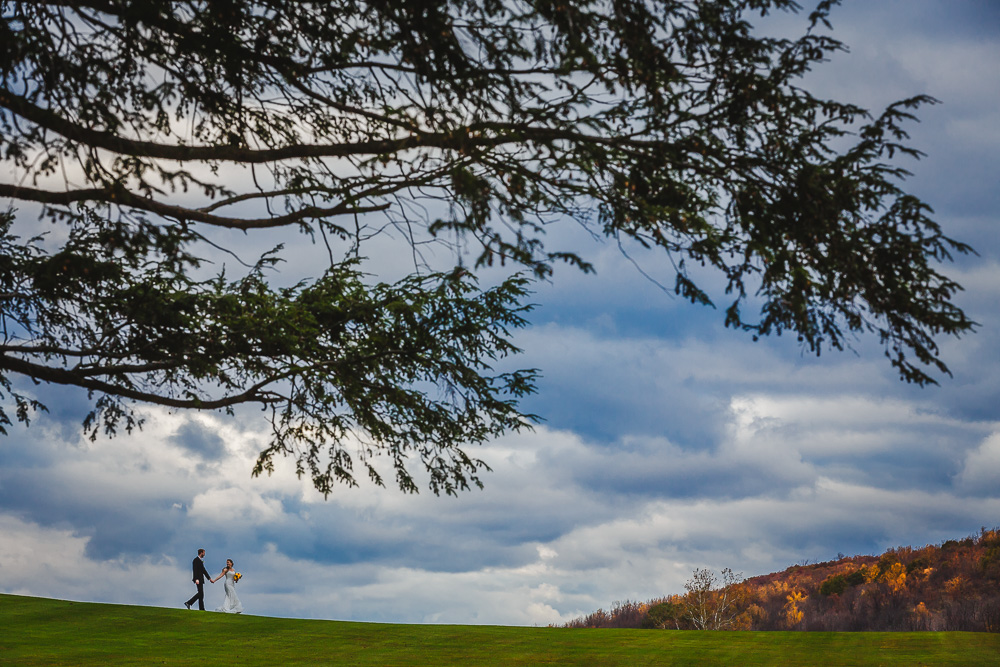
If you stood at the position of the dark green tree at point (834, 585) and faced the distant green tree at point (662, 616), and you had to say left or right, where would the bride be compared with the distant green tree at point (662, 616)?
left

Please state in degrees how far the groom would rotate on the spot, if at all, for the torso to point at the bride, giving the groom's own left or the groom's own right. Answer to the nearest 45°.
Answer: approximately 45° to the groom's own right

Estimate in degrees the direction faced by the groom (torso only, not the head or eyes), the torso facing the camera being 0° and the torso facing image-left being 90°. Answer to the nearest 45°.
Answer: approximately 270°

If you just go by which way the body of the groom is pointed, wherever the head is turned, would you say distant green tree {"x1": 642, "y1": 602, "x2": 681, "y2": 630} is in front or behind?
in front
